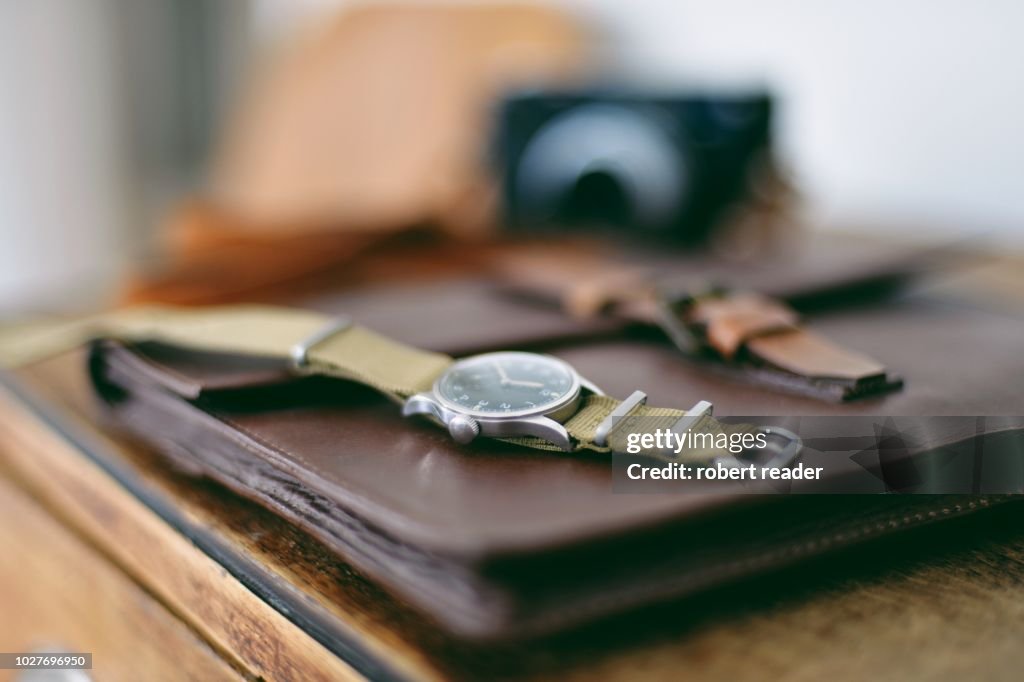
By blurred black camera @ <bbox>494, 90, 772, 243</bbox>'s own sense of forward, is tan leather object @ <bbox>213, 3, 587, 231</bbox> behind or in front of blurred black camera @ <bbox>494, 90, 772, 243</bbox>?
behind

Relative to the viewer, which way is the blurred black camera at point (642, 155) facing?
toward the camera
